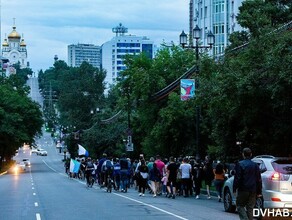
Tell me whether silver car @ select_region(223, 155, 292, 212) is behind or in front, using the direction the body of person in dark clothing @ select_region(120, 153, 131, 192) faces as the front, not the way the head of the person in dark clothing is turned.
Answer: behind

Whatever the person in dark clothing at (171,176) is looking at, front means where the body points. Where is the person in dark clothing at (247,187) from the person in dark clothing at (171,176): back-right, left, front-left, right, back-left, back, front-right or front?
back

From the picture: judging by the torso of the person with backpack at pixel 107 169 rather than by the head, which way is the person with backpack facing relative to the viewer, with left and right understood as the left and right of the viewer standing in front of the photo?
facing away from the viewer

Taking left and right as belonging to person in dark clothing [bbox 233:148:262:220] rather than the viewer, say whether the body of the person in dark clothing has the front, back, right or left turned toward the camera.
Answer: back

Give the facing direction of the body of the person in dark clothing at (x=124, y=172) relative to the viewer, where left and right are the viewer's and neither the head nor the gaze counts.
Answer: facing away from the viewer

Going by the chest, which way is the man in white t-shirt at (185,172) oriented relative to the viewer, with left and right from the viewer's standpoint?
facing away from the viewer

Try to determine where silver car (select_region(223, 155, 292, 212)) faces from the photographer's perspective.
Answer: facing away from the viewer and to the left of the viewer

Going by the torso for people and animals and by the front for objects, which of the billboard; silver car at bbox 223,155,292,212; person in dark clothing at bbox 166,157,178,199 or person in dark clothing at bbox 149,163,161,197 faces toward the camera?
the billboard

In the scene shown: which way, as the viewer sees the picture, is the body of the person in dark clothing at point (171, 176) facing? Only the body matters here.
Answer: away from the camera

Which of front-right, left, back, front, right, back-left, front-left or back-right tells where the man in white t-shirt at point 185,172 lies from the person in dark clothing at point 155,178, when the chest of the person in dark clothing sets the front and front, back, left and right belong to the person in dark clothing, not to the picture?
back-right
